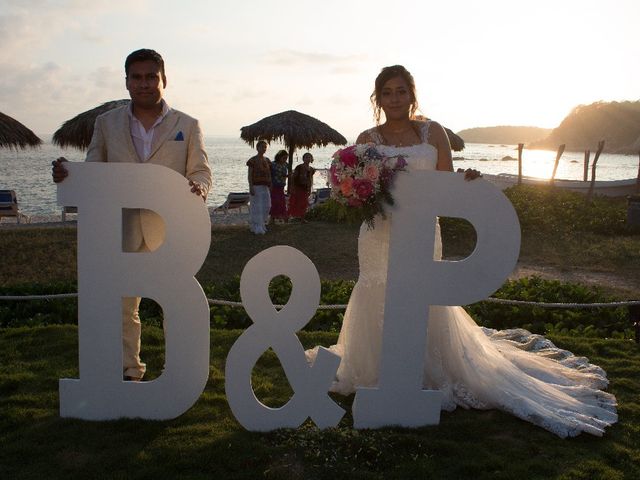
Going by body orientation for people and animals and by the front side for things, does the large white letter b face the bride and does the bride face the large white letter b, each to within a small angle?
no

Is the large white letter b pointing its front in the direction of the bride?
no

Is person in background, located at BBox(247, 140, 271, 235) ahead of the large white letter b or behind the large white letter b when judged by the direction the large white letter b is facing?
behind

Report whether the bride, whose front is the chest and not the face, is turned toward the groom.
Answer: no

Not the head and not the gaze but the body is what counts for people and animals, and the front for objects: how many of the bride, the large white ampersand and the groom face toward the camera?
3

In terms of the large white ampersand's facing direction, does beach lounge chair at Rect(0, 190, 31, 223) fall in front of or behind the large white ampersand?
behind

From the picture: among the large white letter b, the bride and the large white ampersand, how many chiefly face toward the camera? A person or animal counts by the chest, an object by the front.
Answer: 3

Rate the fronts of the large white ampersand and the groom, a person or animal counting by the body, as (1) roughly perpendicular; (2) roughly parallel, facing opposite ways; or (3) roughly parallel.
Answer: roughly parallel

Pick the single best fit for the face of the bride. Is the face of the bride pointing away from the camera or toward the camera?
toward the camera

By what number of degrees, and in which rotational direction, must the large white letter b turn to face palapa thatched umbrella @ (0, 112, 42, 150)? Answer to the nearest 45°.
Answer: approximately 180°

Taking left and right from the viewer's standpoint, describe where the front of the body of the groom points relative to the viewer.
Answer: facing the viewer

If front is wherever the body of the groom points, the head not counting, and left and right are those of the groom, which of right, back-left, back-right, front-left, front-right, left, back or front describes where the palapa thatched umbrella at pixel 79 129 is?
back

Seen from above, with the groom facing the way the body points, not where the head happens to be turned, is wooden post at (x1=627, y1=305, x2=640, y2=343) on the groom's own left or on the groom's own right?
on the groom's own left

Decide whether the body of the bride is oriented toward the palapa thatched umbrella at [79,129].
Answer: no

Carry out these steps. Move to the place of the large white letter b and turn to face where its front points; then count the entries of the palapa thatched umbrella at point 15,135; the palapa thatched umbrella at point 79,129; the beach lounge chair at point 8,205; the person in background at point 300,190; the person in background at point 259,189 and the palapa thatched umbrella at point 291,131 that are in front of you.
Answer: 0

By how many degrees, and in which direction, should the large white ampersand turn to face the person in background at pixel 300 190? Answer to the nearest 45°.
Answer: approximately 180°

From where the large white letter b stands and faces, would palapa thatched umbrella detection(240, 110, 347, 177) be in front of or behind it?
behind

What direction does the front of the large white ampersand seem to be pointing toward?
toward the camera

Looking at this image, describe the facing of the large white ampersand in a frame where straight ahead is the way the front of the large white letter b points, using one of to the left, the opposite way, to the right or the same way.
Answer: the same way
